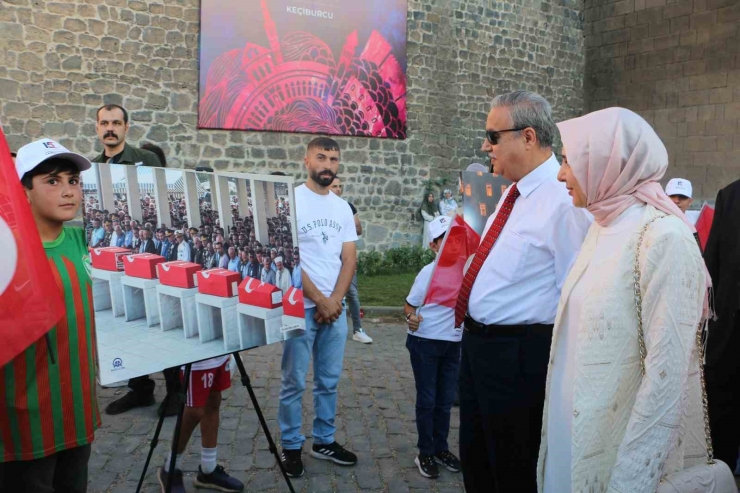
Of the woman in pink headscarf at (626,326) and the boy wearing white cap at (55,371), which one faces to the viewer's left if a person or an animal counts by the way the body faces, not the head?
the woman in pink headscarf

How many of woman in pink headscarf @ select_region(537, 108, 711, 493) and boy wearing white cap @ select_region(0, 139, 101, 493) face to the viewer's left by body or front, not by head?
1

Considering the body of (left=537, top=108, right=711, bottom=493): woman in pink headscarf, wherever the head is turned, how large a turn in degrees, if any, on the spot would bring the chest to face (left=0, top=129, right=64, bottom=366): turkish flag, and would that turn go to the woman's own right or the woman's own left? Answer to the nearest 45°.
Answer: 0° — they already face it

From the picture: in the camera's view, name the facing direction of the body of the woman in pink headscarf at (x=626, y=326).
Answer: to the viewer's left

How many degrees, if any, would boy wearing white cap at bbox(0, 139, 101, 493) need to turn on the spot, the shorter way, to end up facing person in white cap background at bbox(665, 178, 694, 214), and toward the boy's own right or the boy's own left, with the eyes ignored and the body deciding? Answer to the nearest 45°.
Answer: approximately 45° to the boy's own left

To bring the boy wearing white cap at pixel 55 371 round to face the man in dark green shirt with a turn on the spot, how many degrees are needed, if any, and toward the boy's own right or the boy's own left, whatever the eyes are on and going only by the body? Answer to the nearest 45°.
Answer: approximately 135° to the boy's own left

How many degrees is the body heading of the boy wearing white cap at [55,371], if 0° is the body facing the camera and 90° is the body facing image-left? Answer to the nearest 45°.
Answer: approximately 315°

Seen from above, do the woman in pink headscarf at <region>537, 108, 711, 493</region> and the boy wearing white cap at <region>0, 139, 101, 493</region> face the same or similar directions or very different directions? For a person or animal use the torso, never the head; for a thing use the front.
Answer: very different directions

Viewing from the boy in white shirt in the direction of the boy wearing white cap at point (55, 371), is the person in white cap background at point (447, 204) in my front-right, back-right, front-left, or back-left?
back-right

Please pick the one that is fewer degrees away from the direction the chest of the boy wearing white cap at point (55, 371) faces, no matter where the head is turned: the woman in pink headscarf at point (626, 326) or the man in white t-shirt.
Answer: the woman in pink headscarf
